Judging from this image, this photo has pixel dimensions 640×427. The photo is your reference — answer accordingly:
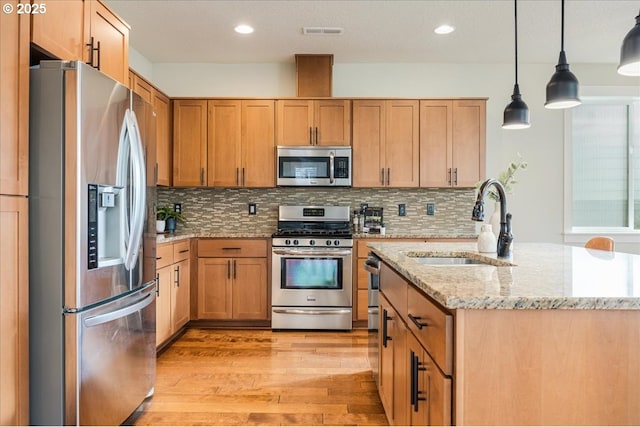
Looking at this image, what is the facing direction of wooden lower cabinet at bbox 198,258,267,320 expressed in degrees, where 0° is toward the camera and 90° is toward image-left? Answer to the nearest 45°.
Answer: approximately 0°

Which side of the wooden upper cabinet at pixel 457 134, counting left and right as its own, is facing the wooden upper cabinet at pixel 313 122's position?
right

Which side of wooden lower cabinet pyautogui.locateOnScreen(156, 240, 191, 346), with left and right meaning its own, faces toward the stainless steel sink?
front

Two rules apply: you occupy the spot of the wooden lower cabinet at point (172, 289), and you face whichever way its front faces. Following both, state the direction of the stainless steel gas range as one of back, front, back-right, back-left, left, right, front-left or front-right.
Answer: front-left

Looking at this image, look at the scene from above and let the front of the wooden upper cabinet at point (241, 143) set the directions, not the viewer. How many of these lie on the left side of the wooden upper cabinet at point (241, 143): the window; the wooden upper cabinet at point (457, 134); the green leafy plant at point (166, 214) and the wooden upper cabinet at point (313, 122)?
3

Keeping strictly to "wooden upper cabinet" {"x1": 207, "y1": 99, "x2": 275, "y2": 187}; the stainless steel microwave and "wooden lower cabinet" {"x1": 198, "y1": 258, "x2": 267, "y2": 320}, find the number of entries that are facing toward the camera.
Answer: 3

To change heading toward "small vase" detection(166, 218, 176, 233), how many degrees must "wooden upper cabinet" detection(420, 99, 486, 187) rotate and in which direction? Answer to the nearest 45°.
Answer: approximately 90° to its right

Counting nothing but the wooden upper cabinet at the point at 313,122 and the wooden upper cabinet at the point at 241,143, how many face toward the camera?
2

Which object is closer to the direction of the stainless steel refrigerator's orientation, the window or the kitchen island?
the kitchen island

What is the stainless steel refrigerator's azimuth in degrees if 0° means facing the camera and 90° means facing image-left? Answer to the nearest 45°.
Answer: approximately 315°
